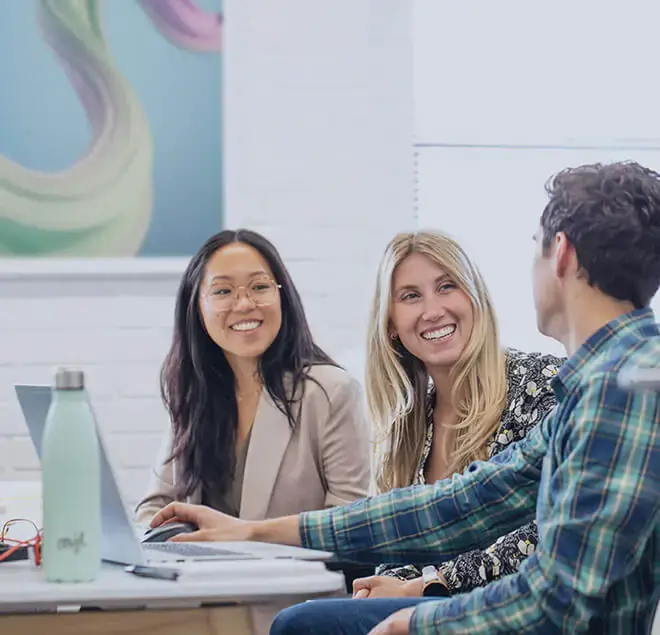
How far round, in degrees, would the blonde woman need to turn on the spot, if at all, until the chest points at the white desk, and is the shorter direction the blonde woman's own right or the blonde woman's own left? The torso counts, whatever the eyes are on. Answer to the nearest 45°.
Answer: approximately 45° to the blonde woman's own left

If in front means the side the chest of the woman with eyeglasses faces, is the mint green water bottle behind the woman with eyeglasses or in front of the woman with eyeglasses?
in front

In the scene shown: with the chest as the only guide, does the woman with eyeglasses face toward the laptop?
yes

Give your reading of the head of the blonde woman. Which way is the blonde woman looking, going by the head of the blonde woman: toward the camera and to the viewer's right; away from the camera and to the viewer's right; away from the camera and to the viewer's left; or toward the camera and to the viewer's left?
toward the camera and to the viewer's right

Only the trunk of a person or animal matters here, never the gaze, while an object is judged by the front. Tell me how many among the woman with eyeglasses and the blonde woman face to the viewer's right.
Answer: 0

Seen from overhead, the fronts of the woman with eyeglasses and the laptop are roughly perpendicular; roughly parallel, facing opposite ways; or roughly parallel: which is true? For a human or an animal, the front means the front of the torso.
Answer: roughly perpendicular

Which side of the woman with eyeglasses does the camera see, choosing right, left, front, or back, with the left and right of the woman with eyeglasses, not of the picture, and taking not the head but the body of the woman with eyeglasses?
front

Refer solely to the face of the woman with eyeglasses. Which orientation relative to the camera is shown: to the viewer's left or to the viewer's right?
to the viewer's right

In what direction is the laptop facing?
to the viewer's right

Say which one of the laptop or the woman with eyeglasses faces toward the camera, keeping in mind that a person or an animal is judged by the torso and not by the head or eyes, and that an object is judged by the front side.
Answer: the woman with eyeglasses

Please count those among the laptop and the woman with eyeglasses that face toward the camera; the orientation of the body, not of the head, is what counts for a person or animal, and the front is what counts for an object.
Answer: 1

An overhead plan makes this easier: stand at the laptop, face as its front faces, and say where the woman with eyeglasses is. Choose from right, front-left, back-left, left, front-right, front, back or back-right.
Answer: left

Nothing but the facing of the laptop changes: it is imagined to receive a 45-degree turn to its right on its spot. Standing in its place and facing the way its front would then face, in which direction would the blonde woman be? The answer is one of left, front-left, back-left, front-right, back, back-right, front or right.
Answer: left
